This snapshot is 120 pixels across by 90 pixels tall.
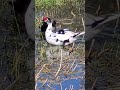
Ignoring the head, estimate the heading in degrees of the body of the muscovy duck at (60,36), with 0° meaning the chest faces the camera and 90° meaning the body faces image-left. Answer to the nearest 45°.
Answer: approximately 90°
